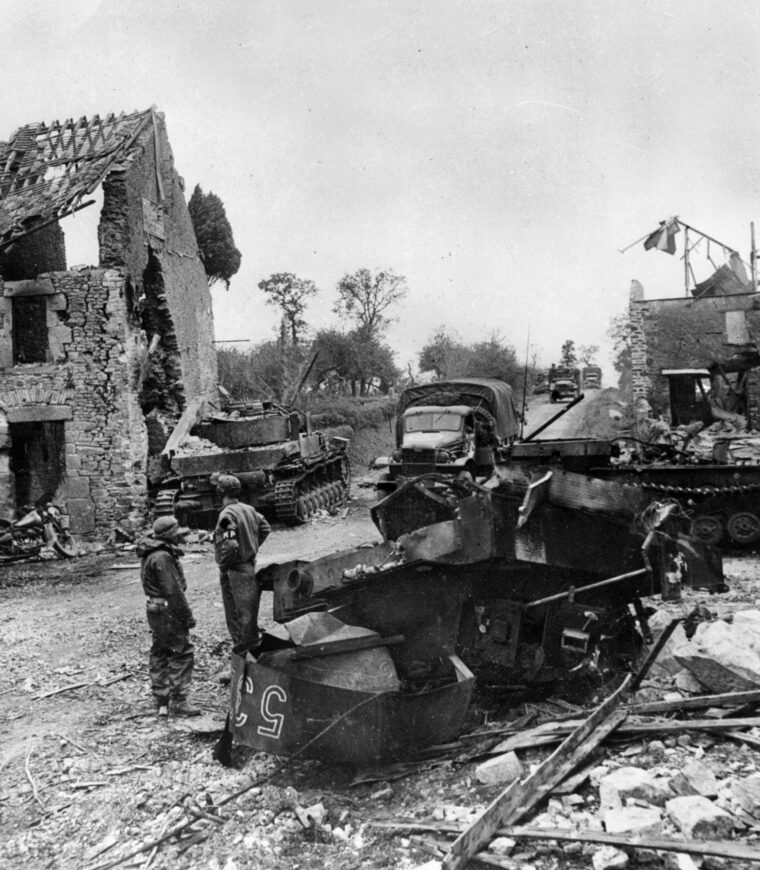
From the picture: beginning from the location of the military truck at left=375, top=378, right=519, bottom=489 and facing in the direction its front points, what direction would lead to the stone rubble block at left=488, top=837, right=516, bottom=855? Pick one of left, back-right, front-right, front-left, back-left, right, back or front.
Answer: front-left

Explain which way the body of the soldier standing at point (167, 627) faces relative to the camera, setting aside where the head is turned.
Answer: to the viewer's right

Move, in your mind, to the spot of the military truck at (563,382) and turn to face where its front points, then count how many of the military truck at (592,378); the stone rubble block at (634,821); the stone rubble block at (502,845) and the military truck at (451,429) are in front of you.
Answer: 3

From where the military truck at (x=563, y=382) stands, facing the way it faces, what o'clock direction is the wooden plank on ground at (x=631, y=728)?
The wooden plank on ground is roughly at 12 o'clock from the military truck.

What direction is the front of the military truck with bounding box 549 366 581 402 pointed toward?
toward the camera

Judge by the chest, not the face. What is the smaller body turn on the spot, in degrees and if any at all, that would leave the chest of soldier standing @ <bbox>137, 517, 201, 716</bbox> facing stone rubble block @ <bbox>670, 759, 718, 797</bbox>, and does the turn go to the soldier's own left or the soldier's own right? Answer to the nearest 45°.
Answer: approximately 45° to the soldier's own right

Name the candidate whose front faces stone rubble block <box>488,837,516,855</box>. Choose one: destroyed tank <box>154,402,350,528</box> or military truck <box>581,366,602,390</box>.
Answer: the military truck

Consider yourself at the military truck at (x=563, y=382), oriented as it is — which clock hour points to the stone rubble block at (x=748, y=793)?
The stone rubble block is roughly at 12 o'clock from the military truck.

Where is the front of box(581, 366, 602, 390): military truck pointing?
toward the camera

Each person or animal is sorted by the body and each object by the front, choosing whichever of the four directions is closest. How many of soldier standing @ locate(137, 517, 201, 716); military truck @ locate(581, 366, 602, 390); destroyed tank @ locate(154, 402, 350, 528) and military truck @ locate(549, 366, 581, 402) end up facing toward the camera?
2

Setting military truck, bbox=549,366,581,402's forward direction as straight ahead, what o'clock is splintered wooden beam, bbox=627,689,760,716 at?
The splintered wooden beam is roughly at 12 o'clock from the military truck.

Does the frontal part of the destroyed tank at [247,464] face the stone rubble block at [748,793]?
no

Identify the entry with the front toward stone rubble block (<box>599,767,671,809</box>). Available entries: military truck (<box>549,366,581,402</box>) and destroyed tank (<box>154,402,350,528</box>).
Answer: the military truck

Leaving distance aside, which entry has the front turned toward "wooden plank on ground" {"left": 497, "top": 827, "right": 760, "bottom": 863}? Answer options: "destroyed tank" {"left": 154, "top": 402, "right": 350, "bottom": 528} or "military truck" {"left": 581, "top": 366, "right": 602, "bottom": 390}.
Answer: the military truck

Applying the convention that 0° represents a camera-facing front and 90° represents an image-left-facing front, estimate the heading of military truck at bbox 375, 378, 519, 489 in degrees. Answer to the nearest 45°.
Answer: approximately 45°

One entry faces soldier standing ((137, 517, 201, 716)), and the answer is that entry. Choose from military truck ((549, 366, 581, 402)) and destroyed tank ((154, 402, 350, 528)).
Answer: the military truck

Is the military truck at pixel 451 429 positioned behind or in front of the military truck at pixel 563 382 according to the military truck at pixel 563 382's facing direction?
in front

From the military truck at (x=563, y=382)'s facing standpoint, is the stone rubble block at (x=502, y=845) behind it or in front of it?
in front

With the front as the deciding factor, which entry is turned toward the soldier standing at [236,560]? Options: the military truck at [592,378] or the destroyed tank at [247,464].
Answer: the military truck
